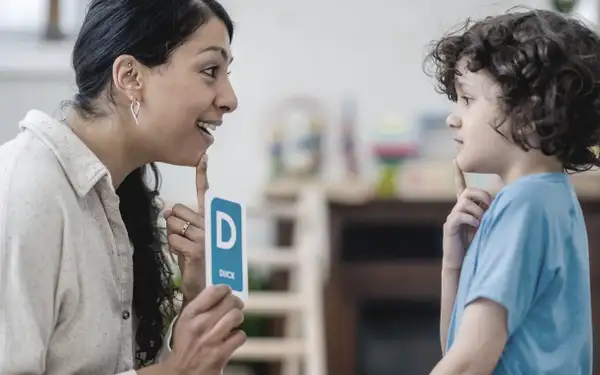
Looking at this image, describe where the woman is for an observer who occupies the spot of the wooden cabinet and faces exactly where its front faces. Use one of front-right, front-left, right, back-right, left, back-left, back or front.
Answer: front

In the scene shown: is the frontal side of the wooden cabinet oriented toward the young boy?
yes

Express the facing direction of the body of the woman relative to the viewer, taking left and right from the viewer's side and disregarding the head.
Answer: facing to the right of the viewer

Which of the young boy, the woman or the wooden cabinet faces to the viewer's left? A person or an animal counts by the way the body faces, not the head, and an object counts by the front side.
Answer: the young boy

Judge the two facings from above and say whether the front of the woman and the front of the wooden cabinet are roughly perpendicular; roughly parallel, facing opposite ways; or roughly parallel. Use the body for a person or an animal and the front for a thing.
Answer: roughly perpendicular

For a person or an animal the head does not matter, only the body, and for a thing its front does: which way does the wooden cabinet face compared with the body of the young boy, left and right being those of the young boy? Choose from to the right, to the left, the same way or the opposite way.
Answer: to the left

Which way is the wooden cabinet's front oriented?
toward the camera

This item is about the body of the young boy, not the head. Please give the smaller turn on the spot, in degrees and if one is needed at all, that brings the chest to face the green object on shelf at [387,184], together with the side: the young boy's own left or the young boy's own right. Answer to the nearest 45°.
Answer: approximately 90° to the young boy's own right

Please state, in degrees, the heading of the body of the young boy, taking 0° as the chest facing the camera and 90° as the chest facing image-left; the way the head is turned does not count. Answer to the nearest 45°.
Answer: approximately 90°

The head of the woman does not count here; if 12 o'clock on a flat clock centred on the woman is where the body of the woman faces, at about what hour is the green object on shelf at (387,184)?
The green object on shelf is roughly at 10 o'clock from the woman.

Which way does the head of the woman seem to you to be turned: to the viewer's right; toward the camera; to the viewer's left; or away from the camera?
to the viewer's right
